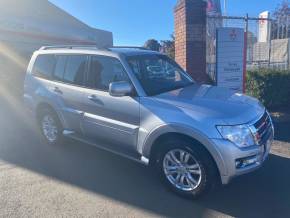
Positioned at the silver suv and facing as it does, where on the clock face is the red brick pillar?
The red brick pillar is roughly at 8 o'clock from the silver suv.

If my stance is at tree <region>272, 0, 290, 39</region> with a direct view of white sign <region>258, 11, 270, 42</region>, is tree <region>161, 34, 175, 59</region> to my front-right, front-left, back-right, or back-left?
front-right

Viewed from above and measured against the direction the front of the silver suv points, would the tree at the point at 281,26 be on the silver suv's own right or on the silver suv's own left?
on the silver suv's own left

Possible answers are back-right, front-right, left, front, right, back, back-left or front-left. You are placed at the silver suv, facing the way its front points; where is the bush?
left

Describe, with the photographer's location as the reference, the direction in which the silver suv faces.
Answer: facing the viewer and to the right of the viewer

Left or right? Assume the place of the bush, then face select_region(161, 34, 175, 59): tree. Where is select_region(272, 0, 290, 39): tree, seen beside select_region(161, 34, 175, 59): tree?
right

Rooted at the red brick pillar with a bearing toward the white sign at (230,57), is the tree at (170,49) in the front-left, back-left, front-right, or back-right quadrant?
back-left

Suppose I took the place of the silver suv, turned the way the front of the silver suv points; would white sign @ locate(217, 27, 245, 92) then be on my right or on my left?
on my left

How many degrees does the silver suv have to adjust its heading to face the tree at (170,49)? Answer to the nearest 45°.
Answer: approximately 135° to its left
